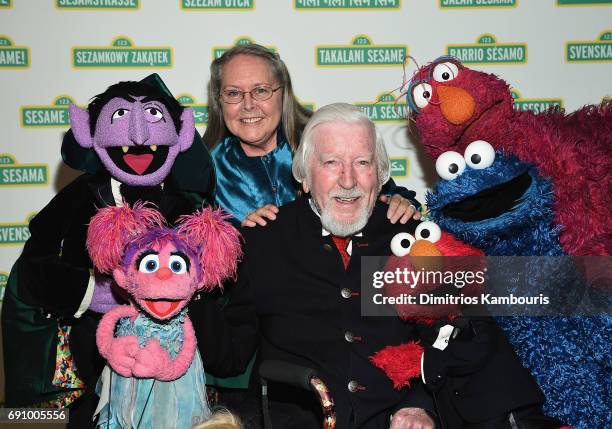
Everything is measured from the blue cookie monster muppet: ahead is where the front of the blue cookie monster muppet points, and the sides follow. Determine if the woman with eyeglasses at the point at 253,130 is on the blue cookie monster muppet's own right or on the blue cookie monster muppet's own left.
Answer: on the blue cookie monster muppet's own right

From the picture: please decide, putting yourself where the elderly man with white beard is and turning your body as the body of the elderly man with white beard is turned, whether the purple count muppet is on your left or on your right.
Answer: on your right

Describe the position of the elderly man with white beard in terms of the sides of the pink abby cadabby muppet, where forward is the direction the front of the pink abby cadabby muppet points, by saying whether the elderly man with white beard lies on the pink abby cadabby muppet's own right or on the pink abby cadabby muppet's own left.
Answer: on the pink abby cadabby muppet's own left

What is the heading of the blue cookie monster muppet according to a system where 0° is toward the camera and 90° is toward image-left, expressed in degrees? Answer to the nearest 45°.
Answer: approximately 45°

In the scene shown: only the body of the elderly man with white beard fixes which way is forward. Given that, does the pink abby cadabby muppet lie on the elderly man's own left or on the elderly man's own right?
on the elderly man's own right

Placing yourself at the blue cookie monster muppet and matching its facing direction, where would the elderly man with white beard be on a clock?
The elderly man with white beard is roughly at 2 o'clock from the blue cookie monster muppet.

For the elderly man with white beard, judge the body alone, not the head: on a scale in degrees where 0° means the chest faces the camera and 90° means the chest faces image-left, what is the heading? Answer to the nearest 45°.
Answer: approximately 0°

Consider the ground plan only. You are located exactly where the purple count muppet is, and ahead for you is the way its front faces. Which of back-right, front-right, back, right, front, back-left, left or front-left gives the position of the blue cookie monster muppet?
front-left
